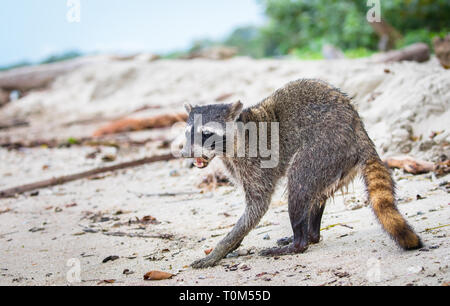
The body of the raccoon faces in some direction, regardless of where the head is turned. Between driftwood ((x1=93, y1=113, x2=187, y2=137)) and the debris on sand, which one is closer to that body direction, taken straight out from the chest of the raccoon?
the debris on sand

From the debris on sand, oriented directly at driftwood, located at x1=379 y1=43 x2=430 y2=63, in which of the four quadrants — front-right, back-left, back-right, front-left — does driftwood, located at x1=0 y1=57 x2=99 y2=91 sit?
front-left

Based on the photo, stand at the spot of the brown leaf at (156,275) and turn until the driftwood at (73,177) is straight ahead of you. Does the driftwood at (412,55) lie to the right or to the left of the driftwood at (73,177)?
right

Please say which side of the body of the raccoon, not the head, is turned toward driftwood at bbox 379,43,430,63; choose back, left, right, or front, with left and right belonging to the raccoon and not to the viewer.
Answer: right

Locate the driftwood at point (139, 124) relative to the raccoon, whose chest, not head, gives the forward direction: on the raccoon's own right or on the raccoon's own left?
on the raccoon's own right

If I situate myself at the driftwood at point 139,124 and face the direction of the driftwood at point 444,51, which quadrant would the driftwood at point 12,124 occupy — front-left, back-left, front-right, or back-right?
back-left

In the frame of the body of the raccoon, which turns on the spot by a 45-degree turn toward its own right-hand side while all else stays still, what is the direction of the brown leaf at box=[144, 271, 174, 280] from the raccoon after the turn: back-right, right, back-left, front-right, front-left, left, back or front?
left

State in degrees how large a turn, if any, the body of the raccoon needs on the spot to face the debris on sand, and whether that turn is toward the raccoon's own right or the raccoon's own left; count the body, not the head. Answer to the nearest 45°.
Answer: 0° — it already faces it

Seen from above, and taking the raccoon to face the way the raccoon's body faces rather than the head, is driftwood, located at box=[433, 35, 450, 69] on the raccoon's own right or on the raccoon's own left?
on the raccoon's own right

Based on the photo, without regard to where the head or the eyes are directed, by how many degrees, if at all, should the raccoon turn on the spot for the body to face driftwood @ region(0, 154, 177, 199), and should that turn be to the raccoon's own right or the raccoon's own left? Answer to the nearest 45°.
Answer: approximately 45° to the raccoon's own right

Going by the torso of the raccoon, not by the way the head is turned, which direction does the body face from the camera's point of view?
to the viewer's left

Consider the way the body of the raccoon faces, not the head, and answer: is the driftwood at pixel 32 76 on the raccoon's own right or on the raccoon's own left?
on the raccoon's own right

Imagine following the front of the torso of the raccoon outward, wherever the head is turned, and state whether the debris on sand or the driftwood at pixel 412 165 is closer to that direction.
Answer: the debris on sand
